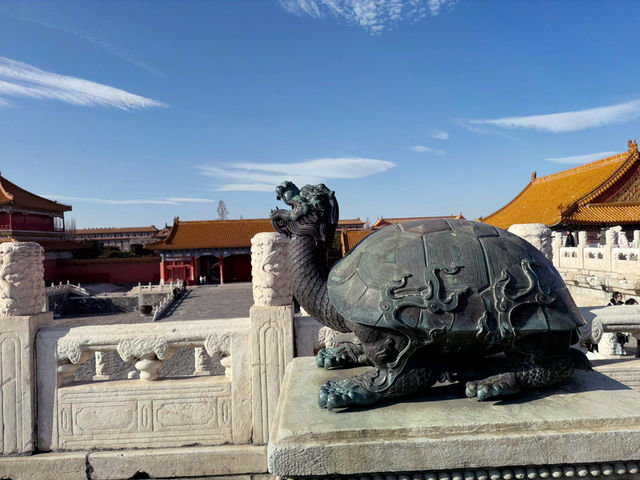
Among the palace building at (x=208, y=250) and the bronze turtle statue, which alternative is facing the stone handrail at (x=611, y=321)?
the palace building

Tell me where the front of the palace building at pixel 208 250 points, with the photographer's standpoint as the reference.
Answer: facing the viewer

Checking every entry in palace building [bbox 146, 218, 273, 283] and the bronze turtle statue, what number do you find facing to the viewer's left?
1

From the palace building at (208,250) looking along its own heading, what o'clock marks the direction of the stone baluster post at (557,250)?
The stone baluster post is roughly at 11 o'clock from the palace building.

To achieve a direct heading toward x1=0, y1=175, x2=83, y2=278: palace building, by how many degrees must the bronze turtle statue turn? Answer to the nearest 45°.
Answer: approximately 45° to its right

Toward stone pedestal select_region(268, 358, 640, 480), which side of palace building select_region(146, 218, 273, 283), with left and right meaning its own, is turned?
front

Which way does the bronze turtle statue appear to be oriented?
to the viewer's left

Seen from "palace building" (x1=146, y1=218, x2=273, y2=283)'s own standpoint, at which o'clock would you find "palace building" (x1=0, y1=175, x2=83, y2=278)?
"palace building" (x1=0, y1=175, x2=83, y2=278) is roughly at 3 o'clock from "palace building" (x1=146, y1=218, x2=273, y2=283).

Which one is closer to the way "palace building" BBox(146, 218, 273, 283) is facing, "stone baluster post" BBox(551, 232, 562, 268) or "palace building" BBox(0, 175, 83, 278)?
the stone baluster post

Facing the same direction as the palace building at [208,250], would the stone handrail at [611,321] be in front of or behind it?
in front
